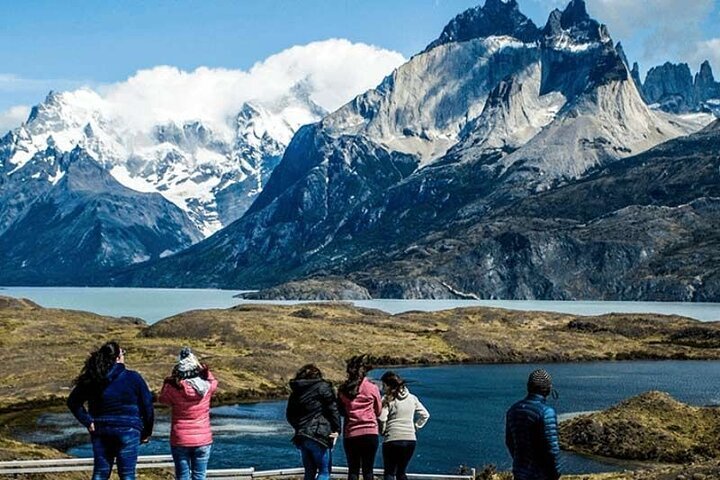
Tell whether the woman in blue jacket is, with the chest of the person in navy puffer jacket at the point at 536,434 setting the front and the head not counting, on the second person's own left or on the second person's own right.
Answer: on the second person's own left

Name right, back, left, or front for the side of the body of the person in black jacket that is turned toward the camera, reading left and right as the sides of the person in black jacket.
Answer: back

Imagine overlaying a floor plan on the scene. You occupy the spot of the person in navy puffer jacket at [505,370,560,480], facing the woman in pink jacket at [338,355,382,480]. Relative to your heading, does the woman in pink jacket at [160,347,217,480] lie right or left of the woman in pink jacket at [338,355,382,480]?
left

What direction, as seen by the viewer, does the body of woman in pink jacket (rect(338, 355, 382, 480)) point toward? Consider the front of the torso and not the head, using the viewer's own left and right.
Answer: facing away from the viewer

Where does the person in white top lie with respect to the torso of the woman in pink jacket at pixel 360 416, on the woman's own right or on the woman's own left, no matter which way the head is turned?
on the woman's own right

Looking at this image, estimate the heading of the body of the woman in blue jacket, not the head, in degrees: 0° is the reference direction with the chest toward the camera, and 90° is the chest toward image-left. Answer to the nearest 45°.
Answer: approximately 180°

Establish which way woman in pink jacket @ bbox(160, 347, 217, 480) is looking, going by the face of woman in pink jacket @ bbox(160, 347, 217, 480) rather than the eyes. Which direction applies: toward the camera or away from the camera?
away from the camera

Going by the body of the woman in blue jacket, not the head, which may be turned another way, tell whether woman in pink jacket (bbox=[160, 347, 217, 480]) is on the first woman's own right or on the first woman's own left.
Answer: on the first woman's own right

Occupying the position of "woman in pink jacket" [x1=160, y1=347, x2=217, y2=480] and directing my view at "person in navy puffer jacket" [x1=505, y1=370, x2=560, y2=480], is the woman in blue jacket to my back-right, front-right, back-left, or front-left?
back-right

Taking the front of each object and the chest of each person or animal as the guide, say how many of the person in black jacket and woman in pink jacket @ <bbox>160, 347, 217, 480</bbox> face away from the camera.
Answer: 2

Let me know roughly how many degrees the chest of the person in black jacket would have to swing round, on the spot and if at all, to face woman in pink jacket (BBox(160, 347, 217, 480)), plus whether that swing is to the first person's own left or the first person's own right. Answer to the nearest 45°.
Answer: approximately 90° to the first person's own left

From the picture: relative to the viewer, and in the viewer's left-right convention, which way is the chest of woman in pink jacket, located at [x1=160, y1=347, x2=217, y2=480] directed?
facing away from the viewer

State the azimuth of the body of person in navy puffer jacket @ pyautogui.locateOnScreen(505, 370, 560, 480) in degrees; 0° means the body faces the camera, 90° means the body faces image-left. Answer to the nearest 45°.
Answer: approximately 225°
